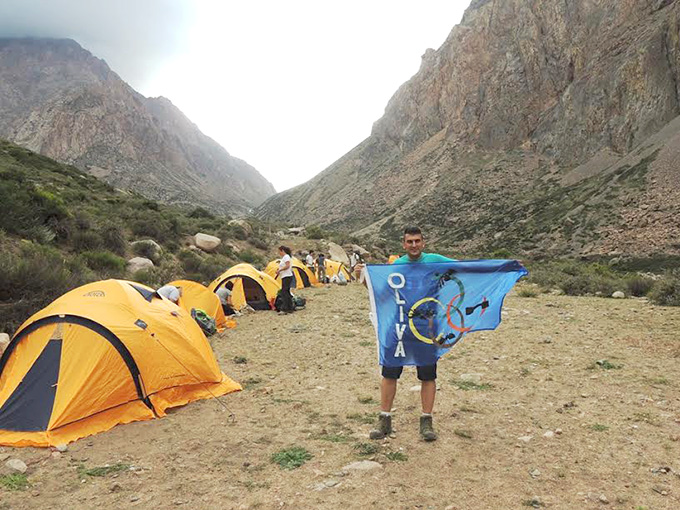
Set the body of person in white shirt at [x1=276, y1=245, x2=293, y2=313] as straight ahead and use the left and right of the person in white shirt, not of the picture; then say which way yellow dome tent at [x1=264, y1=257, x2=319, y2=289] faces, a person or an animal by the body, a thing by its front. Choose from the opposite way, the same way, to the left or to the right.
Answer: to the left

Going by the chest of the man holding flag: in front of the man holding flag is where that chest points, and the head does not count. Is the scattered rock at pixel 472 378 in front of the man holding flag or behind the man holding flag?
behind

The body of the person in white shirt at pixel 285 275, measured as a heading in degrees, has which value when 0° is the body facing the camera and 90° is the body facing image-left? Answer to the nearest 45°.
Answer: approximately 90°

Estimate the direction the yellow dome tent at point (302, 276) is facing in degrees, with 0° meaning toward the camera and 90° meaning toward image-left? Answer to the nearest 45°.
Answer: approximately 0°

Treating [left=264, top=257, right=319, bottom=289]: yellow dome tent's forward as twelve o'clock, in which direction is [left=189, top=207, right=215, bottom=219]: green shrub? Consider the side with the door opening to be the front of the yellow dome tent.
The green shrub is roughly at 5 o'clock from the yellow dome tent.

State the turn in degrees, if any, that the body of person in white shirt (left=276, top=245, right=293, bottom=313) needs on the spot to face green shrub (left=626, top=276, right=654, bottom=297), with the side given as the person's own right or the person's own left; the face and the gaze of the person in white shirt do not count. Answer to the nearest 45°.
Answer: approximately 180°

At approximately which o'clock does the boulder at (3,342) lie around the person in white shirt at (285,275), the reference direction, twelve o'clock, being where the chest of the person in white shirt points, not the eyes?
The boulder is roughly at 10 o'clock from the person in white shirt.
